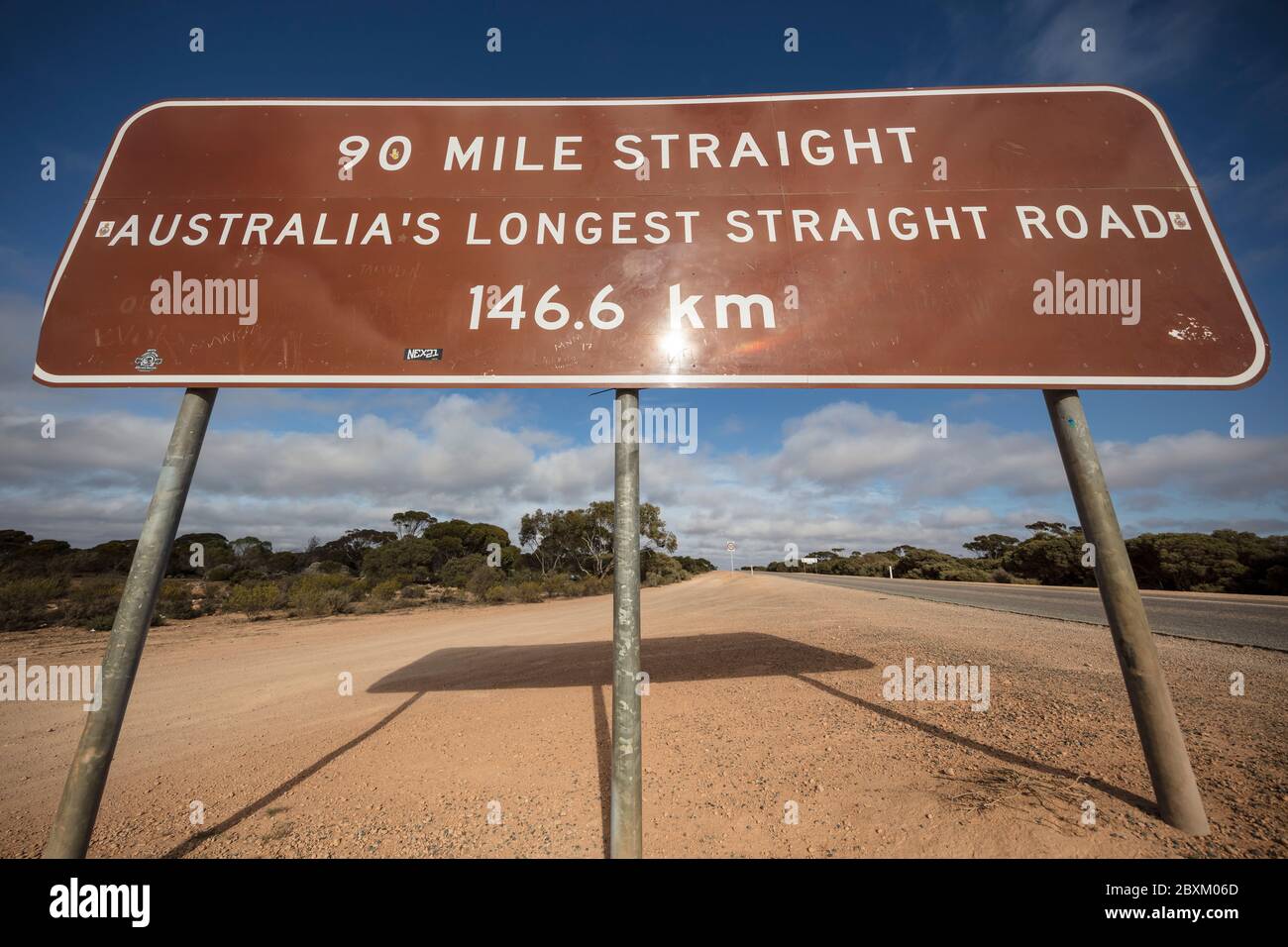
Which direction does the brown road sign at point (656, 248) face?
toward the camera

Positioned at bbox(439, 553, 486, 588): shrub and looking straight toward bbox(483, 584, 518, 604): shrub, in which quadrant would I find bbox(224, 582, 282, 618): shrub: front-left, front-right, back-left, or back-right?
front-right

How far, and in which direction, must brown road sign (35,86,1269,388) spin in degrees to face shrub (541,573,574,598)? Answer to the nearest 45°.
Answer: approximately 180°

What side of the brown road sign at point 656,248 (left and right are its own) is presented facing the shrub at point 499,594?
back
